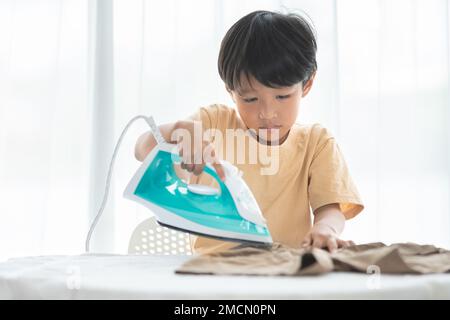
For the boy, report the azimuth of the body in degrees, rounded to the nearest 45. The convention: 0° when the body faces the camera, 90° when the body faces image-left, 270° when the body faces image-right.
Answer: approximately 0°

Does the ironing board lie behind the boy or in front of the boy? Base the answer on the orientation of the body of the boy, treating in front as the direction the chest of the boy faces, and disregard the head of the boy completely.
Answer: in front

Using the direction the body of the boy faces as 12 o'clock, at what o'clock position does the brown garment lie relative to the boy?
The brown garment is roughly at 12 o'clock from the boy.
